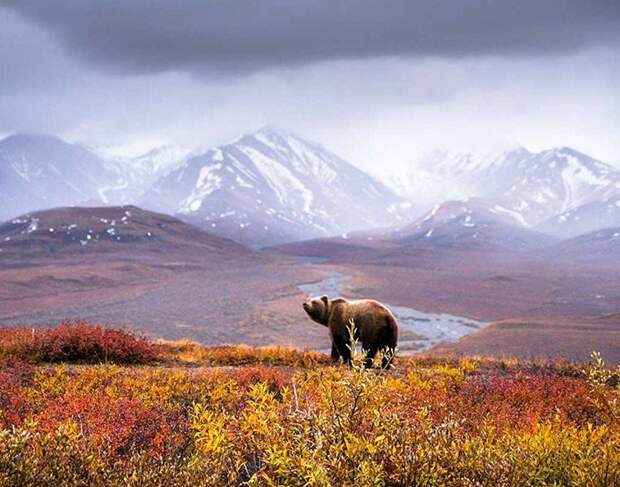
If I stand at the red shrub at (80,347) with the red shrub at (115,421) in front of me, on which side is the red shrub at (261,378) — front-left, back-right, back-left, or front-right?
front-left

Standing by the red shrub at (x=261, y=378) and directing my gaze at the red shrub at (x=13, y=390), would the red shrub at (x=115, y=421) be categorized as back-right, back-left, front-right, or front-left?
front-left

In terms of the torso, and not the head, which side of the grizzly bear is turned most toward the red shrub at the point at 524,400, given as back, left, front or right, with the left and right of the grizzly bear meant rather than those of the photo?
back

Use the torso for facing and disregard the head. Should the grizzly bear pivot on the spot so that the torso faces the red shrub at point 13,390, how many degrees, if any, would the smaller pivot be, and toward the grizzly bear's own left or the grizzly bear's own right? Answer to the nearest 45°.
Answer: approximately 90° to the grizzly bear's own left

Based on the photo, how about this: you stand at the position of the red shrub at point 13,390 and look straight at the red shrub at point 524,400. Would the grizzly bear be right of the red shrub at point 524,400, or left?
left

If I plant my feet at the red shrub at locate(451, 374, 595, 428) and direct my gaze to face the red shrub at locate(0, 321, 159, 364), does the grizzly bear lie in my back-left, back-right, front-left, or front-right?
front-right

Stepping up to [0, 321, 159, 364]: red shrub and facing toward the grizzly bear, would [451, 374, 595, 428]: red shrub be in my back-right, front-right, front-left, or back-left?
front-right

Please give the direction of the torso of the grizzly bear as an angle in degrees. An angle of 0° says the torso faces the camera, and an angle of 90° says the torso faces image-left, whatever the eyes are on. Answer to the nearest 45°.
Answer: approximately 135°

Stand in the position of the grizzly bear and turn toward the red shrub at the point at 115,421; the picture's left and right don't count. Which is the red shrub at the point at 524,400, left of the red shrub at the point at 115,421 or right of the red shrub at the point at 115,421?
left

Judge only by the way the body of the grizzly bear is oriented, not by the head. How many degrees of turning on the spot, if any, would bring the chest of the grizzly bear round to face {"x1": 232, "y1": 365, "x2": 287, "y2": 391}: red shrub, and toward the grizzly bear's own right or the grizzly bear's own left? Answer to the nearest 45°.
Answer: approximately 90° to the grizzly bear's own left

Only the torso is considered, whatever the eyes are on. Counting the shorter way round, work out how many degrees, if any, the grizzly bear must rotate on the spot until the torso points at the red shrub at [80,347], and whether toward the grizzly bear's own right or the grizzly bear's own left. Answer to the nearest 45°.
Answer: approximately 45° to the grizzly bear's own left
